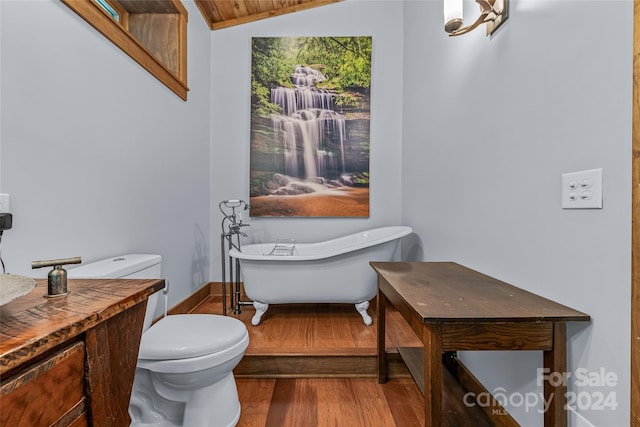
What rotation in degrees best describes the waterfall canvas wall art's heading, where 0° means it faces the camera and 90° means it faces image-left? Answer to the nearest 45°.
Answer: approximately 0°

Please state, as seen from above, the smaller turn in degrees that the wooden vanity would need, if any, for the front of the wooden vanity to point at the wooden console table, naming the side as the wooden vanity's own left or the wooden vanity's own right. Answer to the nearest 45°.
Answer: approximately 45° to the wooden vanity's own left

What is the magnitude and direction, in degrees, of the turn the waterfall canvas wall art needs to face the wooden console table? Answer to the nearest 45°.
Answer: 0° — it already faces it

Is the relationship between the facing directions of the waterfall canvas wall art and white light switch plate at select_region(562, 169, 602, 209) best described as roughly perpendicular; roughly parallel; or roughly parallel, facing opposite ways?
roughly perpendicular

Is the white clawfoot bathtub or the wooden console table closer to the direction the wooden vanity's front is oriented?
the wooden console table

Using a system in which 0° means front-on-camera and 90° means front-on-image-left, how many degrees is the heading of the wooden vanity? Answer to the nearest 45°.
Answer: approximately 315°

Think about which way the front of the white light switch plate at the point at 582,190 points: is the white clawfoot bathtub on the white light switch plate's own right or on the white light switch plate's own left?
on the white light switch plate's own right

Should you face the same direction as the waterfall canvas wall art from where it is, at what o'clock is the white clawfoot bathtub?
The white clawfoot bathtub is roughly at 12 o'clock from the waterfall canvas wall art.

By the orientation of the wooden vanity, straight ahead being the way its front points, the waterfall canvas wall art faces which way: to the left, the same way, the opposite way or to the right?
to the right
